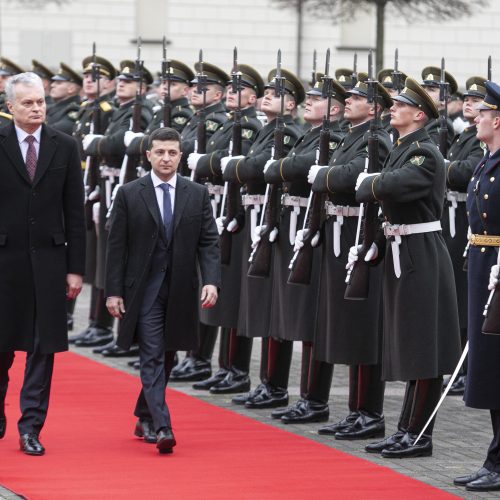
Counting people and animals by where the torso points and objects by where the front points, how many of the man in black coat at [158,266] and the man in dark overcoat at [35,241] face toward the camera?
2

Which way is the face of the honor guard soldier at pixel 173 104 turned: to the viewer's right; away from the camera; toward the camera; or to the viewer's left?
to the viewer's left

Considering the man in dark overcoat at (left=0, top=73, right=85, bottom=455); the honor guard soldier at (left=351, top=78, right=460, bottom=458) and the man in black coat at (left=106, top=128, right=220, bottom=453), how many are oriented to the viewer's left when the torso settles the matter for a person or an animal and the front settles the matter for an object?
1

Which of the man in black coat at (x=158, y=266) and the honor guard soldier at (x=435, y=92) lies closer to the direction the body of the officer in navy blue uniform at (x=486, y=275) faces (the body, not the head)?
the man in black coat

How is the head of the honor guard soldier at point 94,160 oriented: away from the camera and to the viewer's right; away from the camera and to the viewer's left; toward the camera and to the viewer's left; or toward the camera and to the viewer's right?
toward the camera and to the viewer's left

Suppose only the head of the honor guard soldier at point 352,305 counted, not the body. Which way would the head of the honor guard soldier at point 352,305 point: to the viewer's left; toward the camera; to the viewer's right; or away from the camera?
to the viewer's left

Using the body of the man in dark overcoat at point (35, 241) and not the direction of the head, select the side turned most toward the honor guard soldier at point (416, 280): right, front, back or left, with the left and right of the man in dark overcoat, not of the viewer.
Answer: left

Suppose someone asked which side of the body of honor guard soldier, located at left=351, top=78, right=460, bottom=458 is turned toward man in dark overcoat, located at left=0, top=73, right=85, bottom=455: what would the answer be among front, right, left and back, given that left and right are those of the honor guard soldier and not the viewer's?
front

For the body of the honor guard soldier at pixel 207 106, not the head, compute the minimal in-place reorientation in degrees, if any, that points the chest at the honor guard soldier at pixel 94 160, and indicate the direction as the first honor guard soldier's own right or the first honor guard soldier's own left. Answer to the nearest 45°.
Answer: approximately 90° to the first honor guard soldier's own right

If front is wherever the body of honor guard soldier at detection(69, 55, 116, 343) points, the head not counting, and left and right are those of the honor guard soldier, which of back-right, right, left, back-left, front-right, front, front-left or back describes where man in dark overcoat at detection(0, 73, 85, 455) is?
front-left
